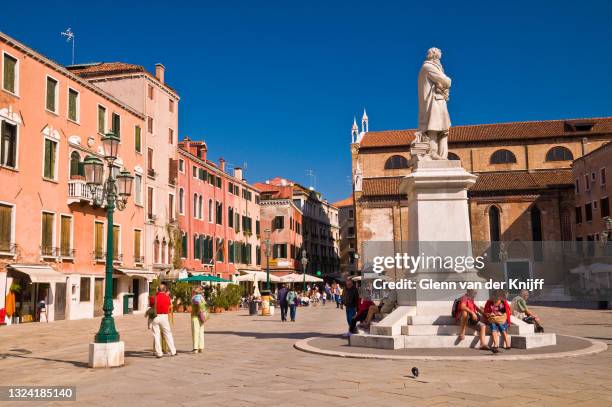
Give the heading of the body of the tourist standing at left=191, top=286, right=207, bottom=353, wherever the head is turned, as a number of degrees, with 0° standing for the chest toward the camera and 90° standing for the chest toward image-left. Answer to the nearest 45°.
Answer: approximately 180°

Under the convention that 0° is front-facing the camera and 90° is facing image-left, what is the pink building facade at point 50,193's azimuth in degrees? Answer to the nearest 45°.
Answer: approximately 315°

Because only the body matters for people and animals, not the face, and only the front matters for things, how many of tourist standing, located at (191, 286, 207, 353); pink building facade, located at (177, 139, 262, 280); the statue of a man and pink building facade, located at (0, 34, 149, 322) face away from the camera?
1

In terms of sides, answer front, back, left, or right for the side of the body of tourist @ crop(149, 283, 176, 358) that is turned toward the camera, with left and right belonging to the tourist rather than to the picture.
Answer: back

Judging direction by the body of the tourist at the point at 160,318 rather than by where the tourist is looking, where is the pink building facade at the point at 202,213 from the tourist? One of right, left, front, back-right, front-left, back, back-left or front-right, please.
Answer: front

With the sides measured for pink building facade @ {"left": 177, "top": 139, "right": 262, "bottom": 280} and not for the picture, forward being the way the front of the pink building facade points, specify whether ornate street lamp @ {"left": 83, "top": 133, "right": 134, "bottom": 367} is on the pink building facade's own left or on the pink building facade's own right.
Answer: on the pink building facade's own right

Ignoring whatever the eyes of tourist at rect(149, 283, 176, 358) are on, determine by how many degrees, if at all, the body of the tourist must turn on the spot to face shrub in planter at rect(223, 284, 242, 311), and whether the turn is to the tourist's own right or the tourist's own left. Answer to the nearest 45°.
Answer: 0° — they already face it

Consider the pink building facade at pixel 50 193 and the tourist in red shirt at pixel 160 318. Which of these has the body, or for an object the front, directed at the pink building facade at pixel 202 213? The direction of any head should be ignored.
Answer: the tourist in red shirt

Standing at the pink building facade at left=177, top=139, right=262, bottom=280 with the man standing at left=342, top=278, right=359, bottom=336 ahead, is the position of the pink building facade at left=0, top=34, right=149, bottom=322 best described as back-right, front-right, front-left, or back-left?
front-right

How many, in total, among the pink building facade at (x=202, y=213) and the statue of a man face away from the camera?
0

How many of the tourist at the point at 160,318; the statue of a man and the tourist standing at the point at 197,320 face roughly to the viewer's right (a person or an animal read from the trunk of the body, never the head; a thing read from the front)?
1
